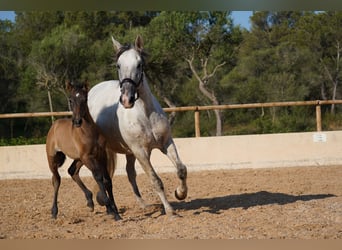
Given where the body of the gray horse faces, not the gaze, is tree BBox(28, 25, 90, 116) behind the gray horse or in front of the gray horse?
behind
